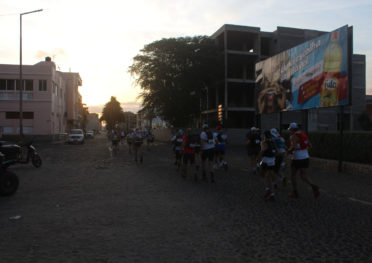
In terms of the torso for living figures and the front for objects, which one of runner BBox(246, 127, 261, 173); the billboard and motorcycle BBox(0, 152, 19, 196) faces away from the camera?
the runner

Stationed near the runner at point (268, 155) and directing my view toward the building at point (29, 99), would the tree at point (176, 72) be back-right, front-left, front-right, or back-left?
front-right

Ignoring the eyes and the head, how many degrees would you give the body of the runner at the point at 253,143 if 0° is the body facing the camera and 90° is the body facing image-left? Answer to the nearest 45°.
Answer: approximately 180°

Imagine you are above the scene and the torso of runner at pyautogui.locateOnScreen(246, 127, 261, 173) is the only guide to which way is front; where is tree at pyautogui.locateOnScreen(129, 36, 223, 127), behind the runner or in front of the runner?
in front

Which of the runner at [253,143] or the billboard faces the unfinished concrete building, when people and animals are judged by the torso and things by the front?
the runner

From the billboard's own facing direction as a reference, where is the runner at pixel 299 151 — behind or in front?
in front

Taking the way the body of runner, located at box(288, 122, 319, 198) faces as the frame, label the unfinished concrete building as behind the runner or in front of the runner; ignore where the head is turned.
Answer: in front

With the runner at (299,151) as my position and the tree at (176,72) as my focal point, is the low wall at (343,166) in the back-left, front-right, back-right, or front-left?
front-right

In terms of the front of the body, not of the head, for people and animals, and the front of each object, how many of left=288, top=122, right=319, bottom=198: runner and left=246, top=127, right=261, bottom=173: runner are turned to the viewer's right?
0

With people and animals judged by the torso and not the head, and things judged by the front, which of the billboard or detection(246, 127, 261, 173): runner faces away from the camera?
the runner

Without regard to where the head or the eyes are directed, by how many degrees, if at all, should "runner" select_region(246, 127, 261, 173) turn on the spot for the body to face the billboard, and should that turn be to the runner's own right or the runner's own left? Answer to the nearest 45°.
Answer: approximately 45° to the runner's own right

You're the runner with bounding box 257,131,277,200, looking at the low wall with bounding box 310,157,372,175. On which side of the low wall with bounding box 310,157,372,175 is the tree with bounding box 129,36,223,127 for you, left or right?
left

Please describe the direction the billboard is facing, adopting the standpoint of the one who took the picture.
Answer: facing the viewer and to the left of the viewer

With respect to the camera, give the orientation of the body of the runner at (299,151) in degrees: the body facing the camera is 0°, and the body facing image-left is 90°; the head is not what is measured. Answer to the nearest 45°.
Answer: approximately 135°
